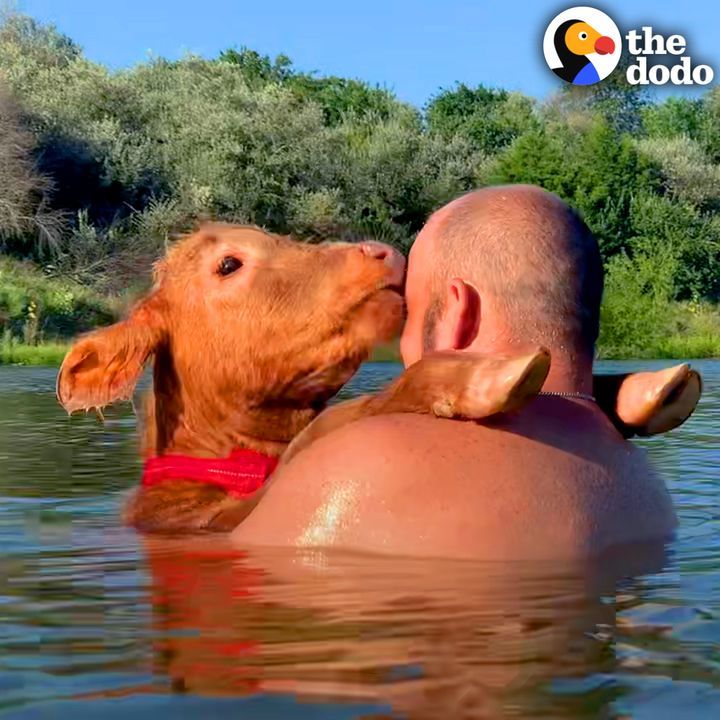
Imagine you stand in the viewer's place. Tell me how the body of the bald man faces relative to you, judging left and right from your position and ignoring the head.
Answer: facing away from the viewer and to the left of the viewer

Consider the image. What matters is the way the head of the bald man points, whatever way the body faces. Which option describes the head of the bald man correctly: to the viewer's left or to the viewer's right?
to the viewer's left
